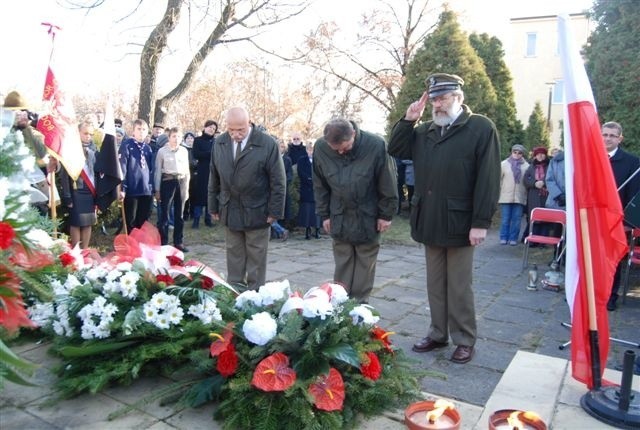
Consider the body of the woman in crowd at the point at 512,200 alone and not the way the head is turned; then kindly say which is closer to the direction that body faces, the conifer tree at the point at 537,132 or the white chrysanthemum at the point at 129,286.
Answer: the white chrysanthemum

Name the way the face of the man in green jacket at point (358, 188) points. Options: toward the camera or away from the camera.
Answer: toward the camera

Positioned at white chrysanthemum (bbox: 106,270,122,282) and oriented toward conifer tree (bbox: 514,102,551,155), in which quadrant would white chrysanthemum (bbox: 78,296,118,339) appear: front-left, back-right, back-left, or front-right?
back-right

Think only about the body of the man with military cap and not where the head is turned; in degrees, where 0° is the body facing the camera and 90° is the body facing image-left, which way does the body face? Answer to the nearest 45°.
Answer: approximately 45°

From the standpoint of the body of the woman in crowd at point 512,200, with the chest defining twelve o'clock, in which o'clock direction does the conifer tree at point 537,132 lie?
The conifer tree is roughly at 6 o'clock from the woman in crowd.

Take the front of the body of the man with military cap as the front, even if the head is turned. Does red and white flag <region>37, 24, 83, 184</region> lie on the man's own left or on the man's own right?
on the man's own right

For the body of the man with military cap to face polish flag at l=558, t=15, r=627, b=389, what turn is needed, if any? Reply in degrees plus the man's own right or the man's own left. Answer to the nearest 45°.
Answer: approximately 90° to the man's own left

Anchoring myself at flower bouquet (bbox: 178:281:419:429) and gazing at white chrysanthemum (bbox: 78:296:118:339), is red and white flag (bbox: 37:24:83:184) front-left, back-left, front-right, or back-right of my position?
front-right

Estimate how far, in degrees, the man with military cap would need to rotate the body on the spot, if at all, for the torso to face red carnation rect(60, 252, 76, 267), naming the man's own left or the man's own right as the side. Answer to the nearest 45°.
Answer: approximately 45° to the man's own right

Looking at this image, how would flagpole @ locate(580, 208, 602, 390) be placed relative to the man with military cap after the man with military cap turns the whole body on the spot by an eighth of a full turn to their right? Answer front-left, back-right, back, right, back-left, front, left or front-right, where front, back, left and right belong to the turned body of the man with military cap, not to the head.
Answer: back-left

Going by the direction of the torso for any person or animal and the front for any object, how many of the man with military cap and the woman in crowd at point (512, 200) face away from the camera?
0

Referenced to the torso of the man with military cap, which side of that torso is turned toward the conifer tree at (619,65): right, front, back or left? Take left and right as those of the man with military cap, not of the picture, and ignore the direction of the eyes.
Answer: back

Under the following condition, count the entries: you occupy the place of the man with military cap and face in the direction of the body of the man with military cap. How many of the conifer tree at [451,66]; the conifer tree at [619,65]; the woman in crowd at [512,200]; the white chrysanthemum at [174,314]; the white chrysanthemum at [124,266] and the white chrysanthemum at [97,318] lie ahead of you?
3

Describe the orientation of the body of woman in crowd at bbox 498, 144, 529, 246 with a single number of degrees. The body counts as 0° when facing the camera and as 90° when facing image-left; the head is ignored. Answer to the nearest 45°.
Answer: approximately 0°
